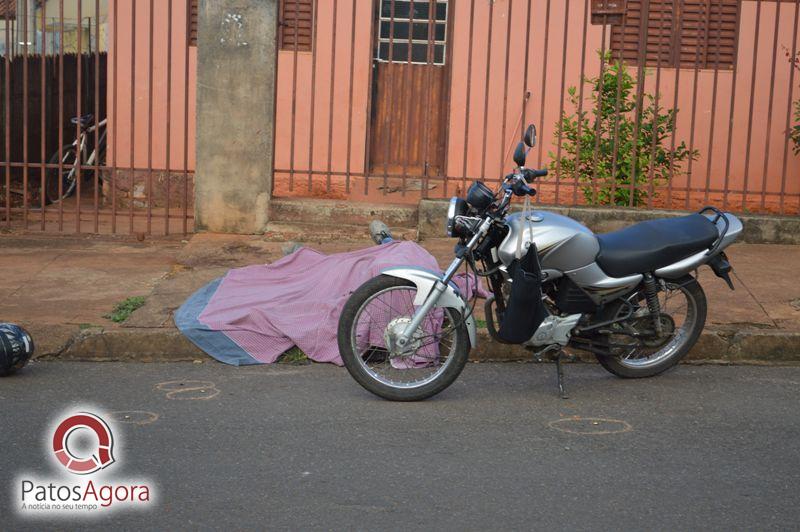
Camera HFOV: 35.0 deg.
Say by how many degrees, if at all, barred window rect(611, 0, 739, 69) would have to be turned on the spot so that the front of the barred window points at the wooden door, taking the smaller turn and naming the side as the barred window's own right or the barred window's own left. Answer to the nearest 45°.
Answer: approximately 90° to the barred window's own right

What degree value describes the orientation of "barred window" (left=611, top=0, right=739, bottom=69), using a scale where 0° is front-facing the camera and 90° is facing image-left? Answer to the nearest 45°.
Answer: approximately 0°

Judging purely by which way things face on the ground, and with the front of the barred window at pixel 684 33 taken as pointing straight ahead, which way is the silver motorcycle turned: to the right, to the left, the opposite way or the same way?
to the right

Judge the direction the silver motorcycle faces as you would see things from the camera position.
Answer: facing to the left of the viewer

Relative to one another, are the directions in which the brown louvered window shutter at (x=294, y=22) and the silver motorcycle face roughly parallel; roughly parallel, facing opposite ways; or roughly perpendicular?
roughly perpendicular

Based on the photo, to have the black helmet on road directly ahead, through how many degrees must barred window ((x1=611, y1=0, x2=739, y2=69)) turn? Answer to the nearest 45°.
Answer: approximately 45° to its right

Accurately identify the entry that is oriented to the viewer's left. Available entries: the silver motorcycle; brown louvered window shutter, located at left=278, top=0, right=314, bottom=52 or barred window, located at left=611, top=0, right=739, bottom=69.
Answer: the silver motorcycle

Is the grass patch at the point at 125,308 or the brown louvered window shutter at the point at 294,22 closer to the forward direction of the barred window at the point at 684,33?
the grass patch

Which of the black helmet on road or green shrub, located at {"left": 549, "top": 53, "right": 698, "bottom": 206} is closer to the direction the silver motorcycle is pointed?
the black helmet on road
